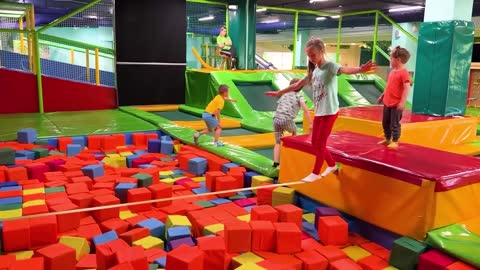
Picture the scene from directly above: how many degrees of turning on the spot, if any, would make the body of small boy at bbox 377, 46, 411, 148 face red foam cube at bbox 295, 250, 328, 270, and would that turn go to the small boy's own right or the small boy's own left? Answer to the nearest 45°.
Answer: approximately 45° to the small boy's own left

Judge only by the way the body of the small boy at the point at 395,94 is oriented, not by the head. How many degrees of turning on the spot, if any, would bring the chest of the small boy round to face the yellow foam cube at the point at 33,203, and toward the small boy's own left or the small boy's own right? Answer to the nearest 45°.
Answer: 0° — they already face it

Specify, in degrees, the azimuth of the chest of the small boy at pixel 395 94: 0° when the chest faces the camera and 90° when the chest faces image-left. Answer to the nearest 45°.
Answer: approximately 45°

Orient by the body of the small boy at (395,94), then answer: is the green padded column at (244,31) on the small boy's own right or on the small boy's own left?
on the small boy's own right

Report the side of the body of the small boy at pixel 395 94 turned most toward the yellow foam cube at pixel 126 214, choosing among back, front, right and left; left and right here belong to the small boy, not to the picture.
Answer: front

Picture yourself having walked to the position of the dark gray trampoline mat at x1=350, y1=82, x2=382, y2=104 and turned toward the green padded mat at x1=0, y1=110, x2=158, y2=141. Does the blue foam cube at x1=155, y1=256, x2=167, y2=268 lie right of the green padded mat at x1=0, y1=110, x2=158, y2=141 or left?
left

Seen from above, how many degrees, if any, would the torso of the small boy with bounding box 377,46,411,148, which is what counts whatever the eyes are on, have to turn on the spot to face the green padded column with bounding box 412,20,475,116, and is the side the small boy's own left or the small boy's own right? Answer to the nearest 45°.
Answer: approximately 135° to the small boy's own right

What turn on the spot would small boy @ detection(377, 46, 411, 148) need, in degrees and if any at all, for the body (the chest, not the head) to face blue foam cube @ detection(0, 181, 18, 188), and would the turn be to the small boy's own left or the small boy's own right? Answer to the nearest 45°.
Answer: approximately 45° to the small boy's own right

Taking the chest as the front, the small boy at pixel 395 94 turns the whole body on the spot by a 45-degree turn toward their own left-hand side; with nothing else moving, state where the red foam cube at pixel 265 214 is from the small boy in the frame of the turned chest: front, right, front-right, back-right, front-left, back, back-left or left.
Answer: front-right

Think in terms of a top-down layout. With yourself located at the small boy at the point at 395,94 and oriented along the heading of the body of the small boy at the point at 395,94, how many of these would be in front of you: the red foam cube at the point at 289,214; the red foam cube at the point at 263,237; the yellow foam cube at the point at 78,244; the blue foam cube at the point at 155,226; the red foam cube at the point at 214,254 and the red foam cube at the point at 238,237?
6

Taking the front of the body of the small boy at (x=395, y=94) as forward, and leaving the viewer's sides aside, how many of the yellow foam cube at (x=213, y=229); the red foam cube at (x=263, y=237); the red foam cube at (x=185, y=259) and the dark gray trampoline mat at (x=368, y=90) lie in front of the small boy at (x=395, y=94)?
3

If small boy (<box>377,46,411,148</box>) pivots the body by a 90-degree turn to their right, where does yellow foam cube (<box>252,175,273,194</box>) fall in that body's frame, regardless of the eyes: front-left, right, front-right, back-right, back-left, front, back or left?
front-left

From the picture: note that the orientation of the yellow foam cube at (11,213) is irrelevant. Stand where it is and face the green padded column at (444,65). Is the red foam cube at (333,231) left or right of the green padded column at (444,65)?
right

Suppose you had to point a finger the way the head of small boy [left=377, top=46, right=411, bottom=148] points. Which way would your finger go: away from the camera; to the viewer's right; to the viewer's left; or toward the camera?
to the viewer's left

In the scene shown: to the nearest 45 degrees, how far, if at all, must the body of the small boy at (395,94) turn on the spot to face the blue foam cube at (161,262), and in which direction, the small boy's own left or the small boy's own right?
0° — they already face it
